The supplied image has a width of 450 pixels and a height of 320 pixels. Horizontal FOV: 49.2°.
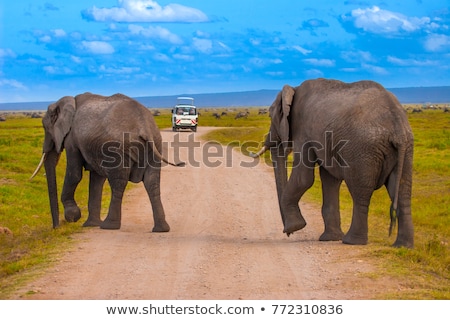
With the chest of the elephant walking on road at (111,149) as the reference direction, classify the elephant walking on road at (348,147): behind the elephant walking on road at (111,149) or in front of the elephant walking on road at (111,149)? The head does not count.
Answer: behind

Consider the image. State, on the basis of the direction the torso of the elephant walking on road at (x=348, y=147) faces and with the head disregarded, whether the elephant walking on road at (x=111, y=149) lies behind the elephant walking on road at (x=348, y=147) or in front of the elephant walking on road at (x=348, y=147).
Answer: in front

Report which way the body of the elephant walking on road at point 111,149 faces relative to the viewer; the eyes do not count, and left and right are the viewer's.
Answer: facing away from the viewer and to the left of the viewer

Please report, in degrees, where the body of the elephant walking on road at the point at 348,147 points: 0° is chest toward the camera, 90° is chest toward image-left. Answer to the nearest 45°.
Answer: approximately 135°
